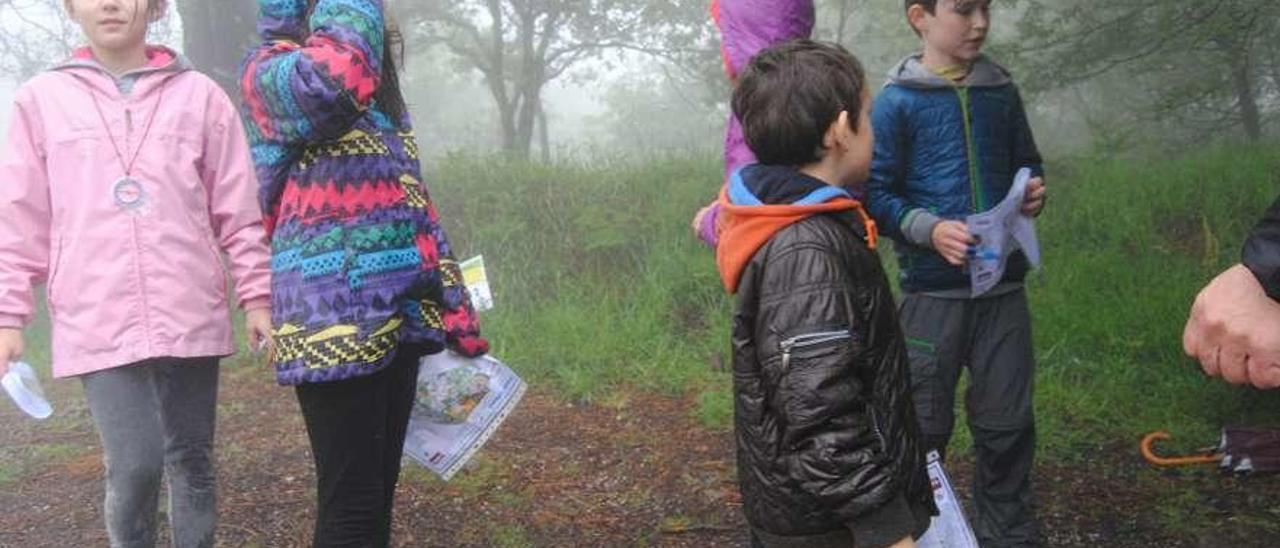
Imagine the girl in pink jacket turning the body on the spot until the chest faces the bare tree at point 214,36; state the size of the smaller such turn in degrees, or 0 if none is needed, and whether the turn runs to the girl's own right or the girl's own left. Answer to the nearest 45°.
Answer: approximately 180°

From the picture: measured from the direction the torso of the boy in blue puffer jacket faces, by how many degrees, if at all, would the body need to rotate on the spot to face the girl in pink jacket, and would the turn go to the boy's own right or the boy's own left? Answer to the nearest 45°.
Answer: approximately 90° to the boy's own right

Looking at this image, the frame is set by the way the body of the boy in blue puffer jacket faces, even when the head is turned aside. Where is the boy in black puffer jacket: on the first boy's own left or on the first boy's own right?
on the first boy's own right

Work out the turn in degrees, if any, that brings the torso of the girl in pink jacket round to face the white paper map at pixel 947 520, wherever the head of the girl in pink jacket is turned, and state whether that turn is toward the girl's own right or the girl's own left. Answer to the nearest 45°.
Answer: approximately 45° to the girl's own left

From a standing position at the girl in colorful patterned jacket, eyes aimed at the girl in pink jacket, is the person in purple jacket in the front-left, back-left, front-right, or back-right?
back-right

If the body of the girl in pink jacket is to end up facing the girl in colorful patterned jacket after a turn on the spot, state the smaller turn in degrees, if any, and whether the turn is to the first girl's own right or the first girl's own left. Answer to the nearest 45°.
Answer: approximately 45° to the first girl's own left

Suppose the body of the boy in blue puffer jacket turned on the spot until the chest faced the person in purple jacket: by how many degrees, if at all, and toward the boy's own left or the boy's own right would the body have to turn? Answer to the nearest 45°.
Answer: approximately 90° to the boy's own right

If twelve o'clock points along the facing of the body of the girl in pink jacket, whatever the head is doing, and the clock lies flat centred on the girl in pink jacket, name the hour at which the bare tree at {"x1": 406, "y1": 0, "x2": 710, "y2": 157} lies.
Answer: The bare tree is roughly at 7 o'clock from the girl in pink jacket.

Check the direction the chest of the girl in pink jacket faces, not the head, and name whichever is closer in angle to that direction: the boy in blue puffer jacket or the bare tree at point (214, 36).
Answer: the boy in blue puffer jacket

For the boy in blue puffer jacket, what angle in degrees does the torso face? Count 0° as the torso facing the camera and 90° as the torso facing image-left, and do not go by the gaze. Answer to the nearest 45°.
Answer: approximately 315°
